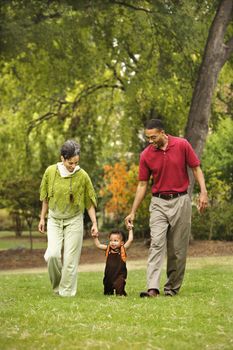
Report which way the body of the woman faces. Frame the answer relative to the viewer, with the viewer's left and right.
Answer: facing the viewer

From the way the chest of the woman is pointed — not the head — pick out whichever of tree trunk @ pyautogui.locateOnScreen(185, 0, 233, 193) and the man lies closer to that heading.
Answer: the man

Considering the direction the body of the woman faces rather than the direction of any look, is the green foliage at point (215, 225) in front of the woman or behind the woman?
behind

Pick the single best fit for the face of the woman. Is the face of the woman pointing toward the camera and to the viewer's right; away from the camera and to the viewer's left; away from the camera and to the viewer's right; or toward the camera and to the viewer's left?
toward the camera and to the viewer's right

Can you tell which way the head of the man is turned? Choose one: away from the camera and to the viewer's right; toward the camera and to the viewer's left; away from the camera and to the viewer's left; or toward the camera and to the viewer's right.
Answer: toward the camera and to the viewer's left

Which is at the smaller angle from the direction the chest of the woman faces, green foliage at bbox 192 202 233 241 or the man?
the man

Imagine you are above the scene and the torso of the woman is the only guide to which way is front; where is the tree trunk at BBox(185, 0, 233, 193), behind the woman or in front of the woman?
behind
